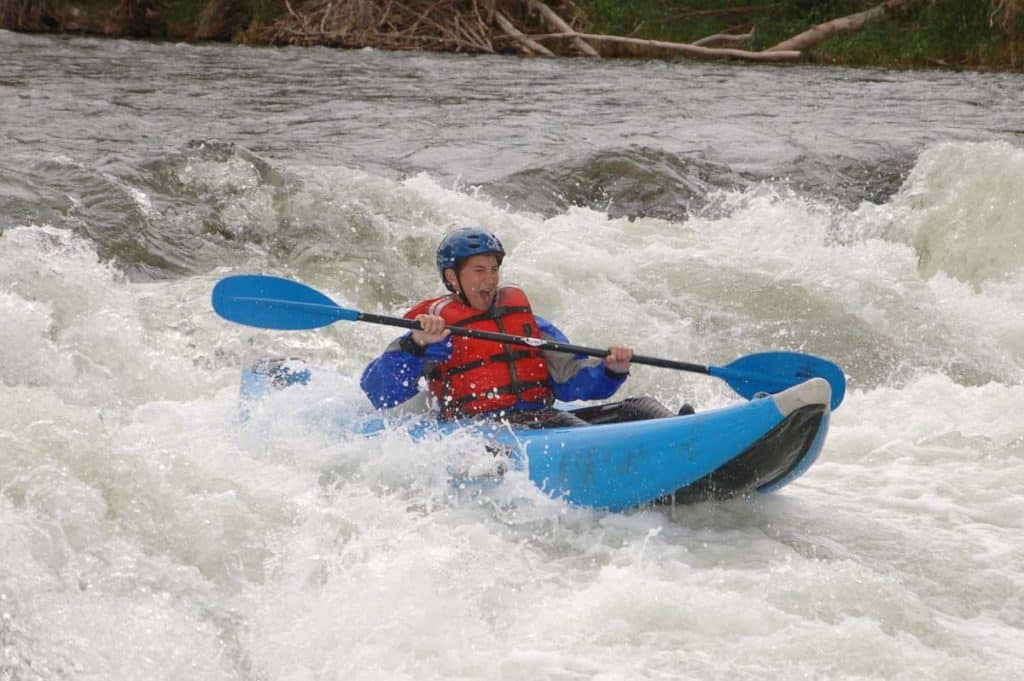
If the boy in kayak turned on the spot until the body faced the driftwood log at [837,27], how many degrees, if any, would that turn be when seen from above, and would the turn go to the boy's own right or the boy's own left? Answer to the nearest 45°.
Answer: approximately 135° to the boy's own left

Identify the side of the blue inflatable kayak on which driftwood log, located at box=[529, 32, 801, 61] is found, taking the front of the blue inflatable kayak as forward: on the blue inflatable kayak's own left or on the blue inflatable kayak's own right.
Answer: on the blue inflatable kayak's own left

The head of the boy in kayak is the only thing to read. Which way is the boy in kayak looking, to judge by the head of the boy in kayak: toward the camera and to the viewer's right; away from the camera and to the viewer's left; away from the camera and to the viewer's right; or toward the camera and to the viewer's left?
toward the camera and to the viewer's right

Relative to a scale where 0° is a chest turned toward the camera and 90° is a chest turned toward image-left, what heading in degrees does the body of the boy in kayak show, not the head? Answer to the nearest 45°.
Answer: approximately 315°

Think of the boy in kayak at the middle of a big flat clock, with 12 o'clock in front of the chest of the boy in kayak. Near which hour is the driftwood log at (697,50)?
The driftwood log is roughly at 8 o'clock from the boy in kayak.

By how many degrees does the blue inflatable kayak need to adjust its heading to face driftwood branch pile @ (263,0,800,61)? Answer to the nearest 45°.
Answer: approximately 135° to its left

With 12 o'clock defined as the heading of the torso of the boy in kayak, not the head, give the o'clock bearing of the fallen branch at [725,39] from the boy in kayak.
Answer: The fallen branch is roughly at 8 o'clock from the boy in kayak.

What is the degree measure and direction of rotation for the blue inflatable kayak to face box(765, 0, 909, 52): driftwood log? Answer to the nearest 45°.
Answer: approximately 135° to its left

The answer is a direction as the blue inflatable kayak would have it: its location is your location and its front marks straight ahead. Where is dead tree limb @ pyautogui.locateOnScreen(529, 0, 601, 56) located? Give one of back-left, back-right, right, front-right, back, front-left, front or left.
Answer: back-left

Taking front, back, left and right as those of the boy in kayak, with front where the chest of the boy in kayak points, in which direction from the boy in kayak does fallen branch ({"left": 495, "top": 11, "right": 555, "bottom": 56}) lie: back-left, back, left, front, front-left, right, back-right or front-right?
back-left

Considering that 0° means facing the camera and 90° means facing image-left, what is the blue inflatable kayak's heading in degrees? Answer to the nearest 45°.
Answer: approximately 315°
